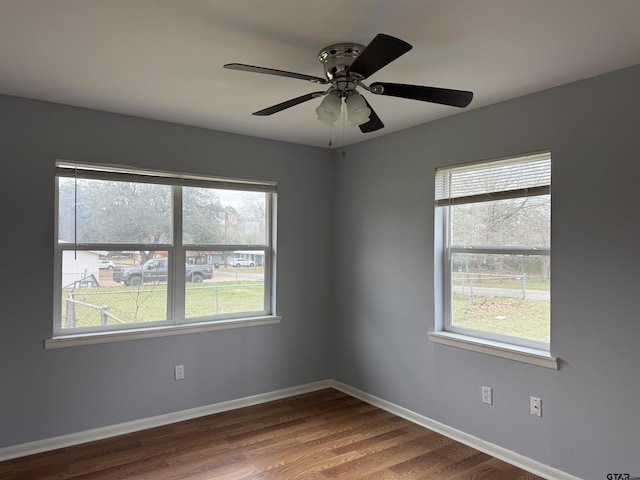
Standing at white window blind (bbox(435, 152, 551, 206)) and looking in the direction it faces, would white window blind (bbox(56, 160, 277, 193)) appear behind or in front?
in front

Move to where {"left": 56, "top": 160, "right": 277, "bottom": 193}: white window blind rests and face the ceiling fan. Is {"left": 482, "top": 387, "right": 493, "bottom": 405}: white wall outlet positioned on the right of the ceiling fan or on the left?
left

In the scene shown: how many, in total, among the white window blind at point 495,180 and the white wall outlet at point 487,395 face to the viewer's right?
0

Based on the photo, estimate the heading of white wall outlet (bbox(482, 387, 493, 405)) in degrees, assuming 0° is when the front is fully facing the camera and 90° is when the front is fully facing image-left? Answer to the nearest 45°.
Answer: approximately 45°

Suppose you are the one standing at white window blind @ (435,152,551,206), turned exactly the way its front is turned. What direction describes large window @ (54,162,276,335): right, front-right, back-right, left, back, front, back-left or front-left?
front-right
